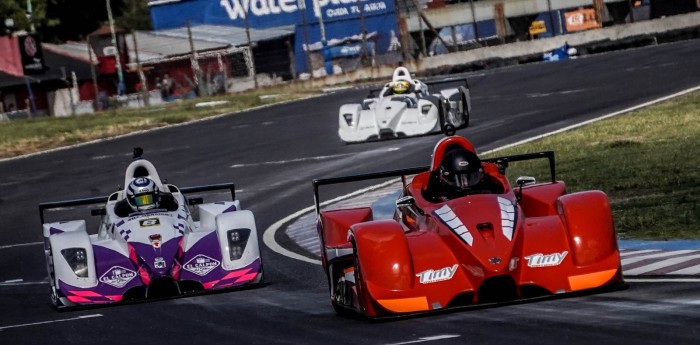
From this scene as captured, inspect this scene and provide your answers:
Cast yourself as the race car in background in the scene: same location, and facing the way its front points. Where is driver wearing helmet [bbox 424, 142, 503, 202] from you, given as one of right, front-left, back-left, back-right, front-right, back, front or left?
front

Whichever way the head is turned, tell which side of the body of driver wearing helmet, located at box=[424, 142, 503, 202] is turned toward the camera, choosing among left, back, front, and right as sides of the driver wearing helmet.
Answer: front

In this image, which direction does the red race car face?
toward the camera

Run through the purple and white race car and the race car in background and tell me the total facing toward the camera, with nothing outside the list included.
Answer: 2

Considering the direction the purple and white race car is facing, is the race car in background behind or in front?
behind

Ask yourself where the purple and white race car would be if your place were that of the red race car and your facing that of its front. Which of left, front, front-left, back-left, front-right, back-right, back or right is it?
back-right

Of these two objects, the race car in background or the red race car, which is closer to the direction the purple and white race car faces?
the red race car

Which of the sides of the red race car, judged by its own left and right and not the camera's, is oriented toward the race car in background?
back

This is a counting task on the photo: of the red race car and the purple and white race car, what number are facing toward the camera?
2

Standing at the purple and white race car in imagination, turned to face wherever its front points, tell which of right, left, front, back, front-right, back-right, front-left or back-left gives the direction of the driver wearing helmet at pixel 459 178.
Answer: front-left

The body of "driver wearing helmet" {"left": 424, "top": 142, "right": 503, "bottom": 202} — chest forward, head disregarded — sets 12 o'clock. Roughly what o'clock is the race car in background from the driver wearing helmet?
The race car in background is roughly at 6 o'clock from the driver wearing helmet.

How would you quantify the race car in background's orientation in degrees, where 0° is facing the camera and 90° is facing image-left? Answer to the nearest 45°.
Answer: approximately 0°
